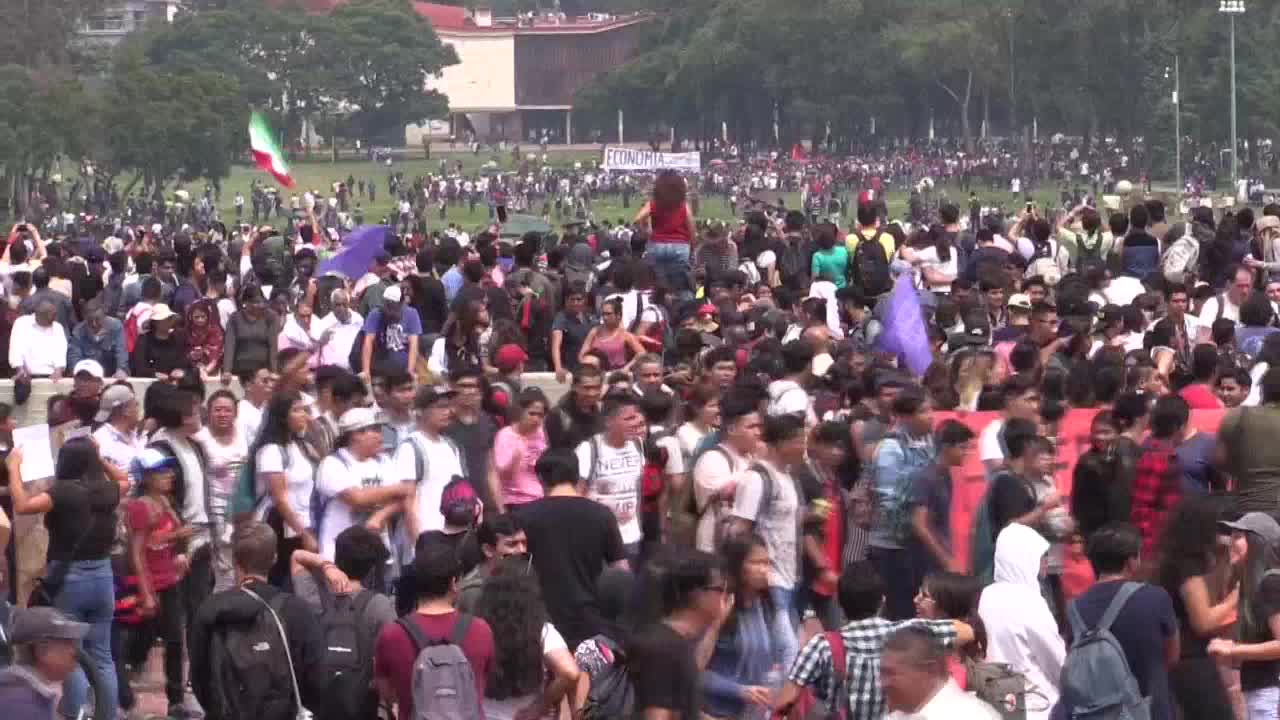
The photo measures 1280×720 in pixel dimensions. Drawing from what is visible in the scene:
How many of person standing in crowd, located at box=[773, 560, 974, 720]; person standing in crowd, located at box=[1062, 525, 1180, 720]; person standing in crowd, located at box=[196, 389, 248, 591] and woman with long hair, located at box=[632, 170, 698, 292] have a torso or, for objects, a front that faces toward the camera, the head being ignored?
1

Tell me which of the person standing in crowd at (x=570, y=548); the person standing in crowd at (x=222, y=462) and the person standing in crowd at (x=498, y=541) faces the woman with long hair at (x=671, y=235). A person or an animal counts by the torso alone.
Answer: the person standing in crowd at (x=570, y=548)

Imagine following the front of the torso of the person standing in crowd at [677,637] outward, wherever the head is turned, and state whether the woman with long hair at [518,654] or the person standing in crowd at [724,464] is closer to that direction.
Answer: the person standing in crowd

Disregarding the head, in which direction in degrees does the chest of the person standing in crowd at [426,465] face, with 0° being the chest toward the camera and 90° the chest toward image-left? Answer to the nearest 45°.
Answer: approximately 315°

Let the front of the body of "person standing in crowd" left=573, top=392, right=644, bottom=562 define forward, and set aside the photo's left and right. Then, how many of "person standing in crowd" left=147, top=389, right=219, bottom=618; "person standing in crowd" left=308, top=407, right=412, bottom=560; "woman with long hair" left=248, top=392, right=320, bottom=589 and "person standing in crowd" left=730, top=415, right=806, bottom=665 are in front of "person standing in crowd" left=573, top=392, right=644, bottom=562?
1

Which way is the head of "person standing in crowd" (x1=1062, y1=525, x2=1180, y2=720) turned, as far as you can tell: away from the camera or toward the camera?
away from the camera

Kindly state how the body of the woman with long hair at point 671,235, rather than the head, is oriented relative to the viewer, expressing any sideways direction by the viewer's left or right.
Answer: facing away from the viewer

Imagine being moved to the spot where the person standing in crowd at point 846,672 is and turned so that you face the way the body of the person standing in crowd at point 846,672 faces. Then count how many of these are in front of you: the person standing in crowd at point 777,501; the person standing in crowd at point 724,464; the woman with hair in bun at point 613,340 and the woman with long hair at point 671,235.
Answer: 4

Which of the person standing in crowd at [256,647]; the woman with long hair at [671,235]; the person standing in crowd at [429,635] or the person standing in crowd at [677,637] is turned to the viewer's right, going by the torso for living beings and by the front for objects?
the person standing in crowd at [677,637]

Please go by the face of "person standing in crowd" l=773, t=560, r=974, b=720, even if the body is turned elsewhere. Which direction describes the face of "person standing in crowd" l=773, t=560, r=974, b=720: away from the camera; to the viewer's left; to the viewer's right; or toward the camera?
away from the camera

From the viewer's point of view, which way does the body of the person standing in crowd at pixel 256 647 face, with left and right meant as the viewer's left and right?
facing away from the viewer

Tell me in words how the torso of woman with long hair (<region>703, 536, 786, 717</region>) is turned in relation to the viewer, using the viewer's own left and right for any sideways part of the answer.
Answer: facing the viewer and to the right of the viewer
